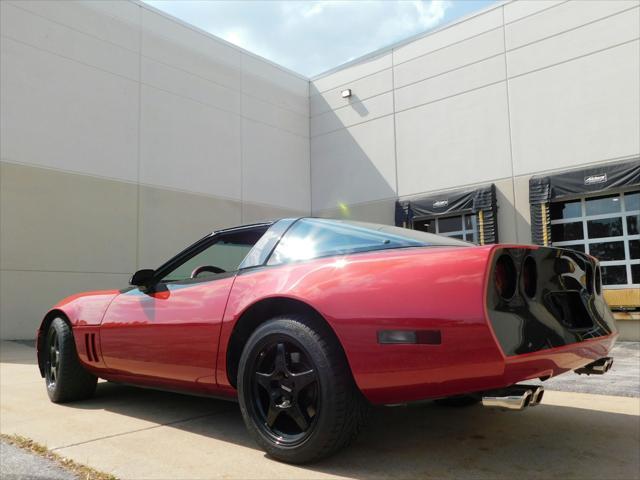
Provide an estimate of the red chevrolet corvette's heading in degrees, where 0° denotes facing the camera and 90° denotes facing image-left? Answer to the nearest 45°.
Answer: approximately 135°
